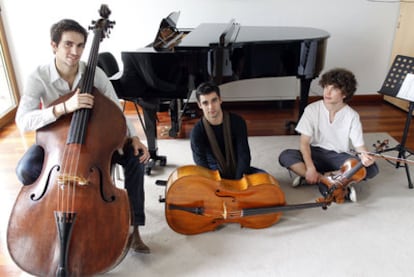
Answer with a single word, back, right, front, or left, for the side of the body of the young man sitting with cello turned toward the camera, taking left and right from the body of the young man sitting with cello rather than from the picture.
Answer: front

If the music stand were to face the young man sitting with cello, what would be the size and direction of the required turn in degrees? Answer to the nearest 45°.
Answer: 0° — it already faces them

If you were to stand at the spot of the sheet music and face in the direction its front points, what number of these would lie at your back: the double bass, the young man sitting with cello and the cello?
0

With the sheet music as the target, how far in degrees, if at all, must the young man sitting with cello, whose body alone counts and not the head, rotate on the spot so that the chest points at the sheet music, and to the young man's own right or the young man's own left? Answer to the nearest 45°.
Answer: approximately 90° to the young man's own left

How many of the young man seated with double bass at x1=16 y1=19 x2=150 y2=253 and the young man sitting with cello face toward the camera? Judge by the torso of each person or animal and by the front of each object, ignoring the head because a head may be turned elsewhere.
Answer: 2

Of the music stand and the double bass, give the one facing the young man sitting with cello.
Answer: the music stand

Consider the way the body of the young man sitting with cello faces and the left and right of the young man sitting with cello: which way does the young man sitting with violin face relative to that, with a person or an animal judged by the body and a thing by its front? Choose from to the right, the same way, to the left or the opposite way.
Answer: the same way

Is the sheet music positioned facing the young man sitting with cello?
yes

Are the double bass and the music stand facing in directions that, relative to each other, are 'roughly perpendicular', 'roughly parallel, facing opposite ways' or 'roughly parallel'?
roughly perpendicular

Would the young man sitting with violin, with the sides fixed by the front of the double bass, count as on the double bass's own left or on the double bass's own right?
on the double bass's own left

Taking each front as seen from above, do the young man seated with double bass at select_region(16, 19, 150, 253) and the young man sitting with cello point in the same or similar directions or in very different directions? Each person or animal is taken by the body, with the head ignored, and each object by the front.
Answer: same or similar directions

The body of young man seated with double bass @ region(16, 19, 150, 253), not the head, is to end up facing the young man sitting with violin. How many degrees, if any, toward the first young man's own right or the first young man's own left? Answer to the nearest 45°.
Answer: approximately 90° to the first young man's own left

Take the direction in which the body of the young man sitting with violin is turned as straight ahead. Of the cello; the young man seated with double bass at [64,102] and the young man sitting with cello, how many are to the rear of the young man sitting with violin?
0

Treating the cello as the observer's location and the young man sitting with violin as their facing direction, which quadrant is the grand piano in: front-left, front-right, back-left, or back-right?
front-left

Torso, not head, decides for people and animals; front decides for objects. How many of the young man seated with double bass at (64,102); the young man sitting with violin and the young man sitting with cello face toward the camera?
3

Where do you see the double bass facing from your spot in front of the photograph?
facing the viewer

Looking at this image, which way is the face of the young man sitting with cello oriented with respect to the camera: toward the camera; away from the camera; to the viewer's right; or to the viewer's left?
toward the camera
